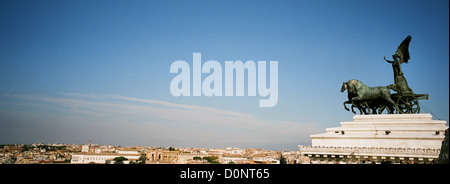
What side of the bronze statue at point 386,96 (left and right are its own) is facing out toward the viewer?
left
